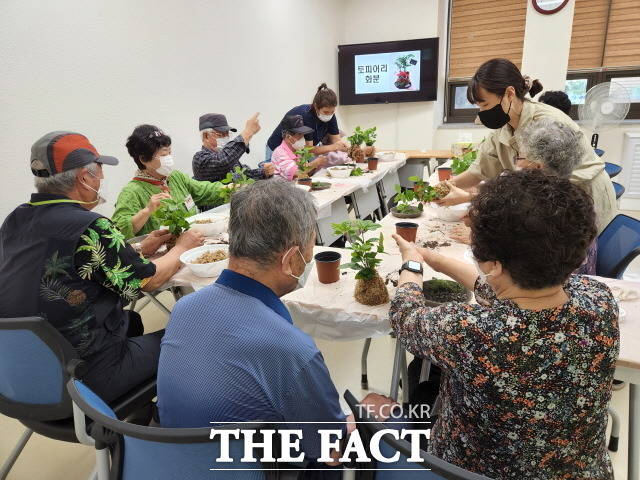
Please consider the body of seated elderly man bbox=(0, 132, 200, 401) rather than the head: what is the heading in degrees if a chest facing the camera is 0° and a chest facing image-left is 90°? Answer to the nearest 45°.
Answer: approximately 225°

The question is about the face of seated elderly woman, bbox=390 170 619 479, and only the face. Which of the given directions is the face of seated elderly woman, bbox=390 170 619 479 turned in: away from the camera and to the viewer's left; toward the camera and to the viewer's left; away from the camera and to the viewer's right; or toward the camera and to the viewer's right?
away from the camera and to the viewer's left

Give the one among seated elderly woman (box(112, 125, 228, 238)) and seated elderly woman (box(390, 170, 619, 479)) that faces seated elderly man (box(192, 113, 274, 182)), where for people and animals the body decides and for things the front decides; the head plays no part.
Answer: seated elderly woman (box(390, 170, 619, 479))

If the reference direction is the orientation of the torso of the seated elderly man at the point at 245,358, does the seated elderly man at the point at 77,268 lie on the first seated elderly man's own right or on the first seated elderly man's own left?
on the first seated elderly man's own left

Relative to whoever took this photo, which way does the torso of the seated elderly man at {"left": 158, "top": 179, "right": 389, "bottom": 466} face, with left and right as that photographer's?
facing away from the viewer and to the right of the viewer

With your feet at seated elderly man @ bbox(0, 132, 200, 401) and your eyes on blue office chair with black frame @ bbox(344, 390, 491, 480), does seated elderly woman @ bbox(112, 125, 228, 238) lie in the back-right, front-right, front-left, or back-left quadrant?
back-left

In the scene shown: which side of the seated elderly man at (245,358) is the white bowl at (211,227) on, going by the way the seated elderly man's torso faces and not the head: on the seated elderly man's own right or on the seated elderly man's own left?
on the seated elderly man's own left

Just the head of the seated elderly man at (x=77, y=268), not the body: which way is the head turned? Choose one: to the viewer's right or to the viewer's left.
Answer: to the viewer's right

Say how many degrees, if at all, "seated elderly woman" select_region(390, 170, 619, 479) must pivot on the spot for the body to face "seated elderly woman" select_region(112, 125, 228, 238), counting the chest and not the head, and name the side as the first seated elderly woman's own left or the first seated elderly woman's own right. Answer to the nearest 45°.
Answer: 0° — they already face them
